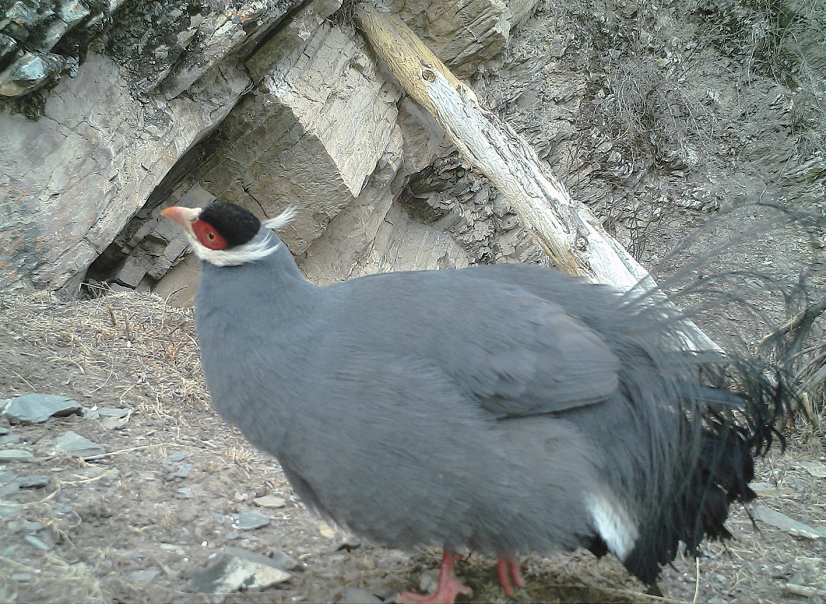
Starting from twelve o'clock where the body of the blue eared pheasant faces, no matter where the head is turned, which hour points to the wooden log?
The wooden log is roughly at 3 o'clock from the blue eared pheasant.

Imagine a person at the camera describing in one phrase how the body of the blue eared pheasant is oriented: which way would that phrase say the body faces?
to the viewer's left

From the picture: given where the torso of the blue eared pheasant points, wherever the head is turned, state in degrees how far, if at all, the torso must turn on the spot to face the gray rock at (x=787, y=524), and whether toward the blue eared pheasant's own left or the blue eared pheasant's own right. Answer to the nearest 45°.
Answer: approximately 135° to the blue eared pheasant's own right

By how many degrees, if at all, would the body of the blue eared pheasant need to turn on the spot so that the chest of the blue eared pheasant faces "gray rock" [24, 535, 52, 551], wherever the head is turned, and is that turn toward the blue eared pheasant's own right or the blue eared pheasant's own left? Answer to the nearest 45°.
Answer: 0° — it already faces it

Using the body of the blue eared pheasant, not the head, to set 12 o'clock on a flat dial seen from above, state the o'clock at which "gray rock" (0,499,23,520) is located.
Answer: The gray rock is roughly at 12 o'clock from the blue eared pheasant.

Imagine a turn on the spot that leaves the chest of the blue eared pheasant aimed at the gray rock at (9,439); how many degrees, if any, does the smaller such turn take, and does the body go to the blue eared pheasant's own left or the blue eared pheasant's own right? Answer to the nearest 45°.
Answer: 0° — it already faces it

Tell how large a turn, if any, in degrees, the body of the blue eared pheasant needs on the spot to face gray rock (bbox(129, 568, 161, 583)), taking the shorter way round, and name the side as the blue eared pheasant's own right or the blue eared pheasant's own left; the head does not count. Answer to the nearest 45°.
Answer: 0° — it already faces it
